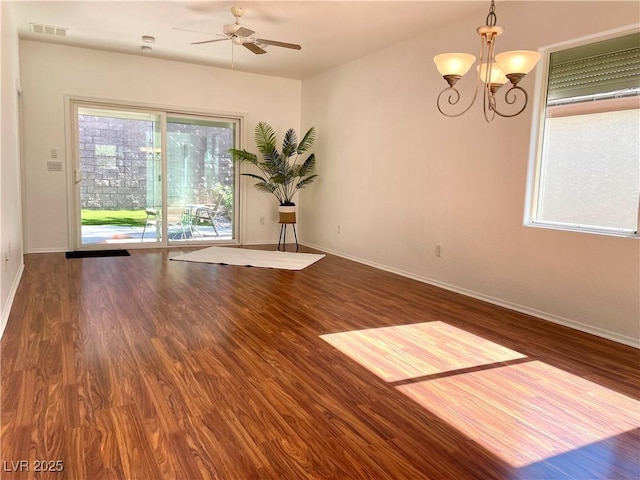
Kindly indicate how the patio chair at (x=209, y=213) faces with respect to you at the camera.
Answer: facing to the left of the viewer

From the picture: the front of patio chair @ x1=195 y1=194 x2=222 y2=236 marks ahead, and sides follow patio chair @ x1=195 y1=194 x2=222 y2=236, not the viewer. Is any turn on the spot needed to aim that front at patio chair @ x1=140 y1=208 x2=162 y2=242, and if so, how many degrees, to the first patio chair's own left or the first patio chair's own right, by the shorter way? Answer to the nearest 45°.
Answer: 0° — it already faces it

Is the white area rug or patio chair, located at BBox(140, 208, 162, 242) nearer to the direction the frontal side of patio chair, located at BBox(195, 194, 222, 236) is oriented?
the patio chair

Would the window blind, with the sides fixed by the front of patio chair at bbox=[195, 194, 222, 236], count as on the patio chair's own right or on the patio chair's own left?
on the patio chair's own left

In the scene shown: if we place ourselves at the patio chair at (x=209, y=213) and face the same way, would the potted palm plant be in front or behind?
behind

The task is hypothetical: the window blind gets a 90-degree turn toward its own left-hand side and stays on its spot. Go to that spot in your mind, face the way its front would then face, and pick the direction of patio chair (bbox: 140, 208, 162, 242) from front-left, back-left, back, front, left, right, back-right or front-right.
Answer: back-right
